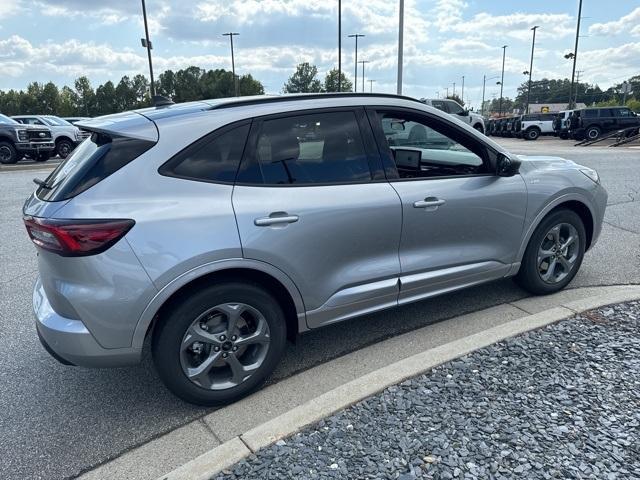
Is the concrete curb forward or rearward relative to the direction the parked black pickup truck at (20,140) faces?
forward

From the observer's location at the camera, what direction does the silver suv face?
facing away from the viewer and to the right of the viewer

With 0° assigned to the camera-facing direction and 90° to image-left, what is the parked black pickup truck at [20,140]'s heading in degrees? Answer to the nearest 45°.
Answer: approximately 315°

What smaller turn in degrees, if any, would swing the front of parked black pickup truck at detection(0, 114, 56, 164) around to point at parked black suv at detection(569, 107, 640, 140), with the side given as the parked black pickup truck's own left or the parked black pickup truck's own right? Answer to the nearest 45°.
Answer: approximately 45° to the parked black pickup truck's own left

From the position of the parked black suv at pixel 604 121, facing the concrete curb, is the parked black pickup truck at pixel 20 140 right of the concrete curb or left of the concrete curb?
right

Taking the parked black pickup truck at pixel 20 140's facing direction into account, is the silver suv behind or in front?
in front

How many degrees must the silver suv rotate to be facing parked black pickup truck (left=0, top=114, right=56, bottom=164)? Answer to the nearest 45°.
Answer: approximately 90° to its left

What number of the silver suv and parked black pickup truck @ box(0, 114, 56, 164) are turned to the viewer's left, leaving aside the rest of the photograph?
0

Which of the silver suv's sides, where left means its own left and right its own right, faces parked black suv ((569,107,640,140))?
front
